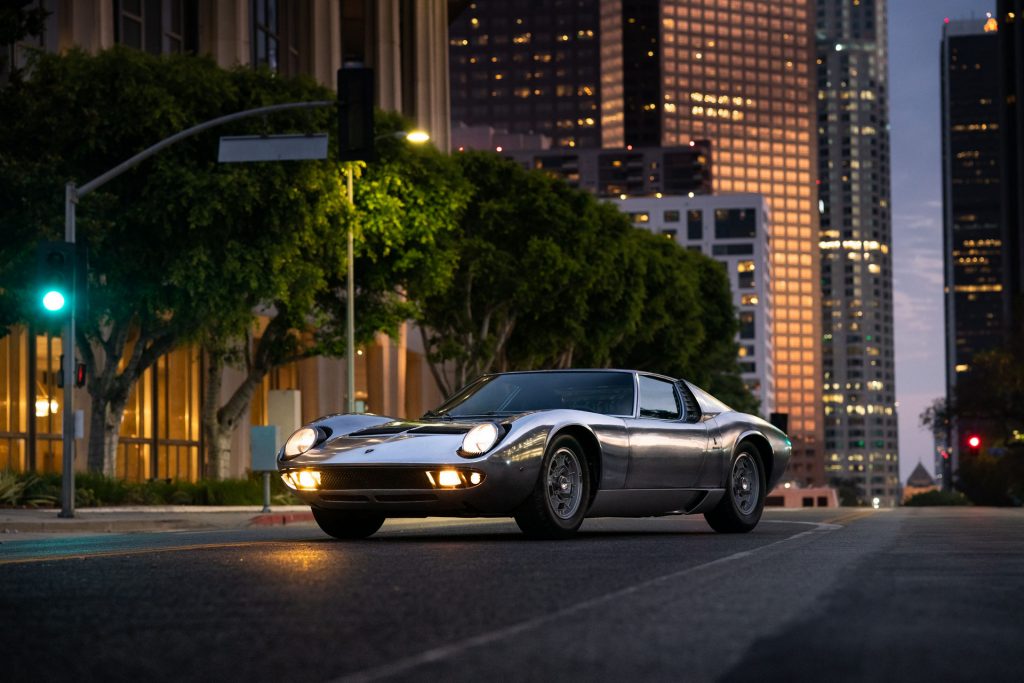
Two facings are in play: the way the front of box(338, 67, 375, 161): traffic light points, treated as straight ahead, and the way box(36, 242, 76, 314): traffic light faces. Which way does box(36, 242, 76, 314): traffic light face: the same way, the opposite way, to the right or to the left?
the opposite way

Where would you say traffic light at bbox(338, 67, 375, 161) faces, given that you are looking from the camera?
facing away from the viewer

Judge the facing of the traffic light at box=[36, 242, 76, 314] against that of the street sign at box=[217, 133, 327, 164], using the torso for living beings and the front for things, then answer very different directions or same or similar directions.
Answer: very different directions

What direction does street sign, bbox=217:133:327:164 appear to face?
away from the camera

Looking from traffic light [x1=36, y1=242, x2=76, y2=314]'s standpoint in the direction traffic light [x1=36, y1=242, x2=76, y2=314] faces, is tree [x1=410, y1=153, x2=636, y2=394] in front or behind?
behind
